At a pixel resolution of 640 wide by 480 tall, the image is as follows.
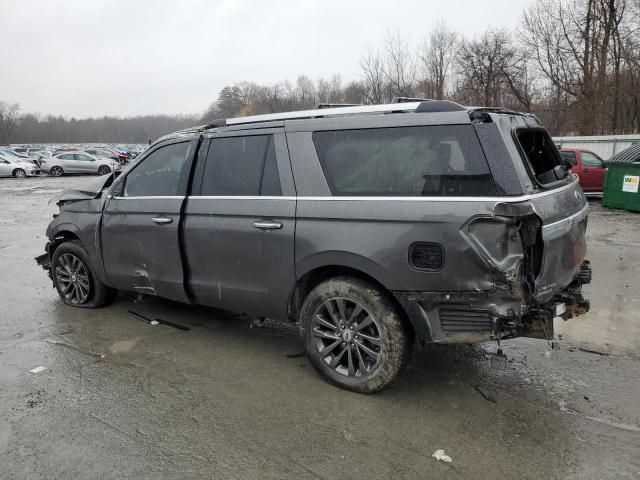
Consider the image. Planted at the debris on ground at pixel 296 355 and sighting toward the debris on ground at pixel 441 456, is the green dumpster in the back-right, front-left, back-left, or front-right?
back-left

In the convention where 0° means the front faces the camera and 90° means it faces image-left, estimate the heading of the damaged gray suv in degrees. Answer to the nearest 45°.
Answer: approximately 135°

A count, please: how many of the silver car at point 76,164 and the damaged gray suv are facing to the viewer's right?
1

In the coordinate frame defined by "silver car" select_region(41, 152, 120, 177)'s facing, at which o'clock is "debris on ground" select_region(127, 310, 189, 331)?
The debris on ground is roughly at 3 o'clock from the silver car.

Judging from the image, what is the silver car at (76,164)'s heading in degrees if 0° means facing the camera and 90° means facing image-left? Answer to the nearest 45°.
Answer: approximately 270°

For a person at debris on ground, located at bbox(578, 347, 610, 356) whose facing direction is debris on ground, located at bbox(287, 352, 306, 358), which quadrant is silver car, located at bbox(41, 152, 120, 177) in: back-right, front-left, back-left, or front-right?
front-right

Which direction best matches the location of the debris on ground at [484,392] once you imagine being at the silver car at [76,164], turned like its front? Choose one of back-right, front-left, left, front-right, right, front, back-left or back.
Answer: right

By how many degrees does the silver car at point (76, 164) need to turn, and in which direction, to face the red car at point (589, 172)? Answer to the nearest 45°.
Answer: approximately 45° to its right

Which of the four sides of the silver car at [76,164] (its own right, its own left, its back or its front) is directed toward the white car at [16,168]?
back

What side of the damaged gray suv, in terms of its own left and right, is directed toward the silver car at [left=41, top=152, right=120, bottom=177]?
front
